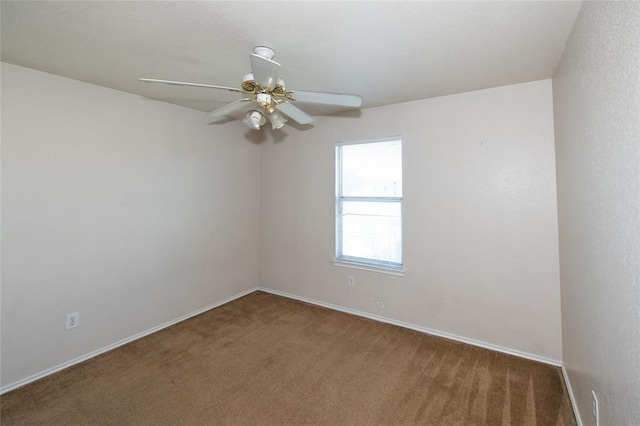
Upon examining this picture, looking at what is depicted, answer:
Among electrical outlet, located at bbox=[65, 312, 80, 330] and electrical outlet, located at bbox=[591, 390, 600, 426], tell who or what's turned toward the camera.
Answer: electrical outlet, located at bbox=[65, 312, 80, 330]

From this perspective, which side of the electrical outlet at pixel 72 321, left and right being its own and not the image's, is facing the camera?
front

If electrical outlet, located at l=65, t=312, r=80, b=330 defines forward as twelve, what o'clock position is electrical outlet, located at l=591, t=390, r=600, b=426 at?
electrical outlet, located at l=591, t=390, r=600, b=426 is roughly at 11 o'clock from electrical outlet, located at l=65, t=312, r=80, b=330.

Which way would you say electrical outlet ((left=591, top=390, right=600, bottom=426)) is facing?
to the viewer's left

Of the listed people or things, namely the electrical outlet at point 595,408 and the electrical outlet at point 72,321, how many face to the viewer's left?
1

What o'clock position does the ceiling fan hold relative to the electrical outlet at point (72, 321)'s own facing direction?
The ceiling fan is roughly at 11 o'clock from the electrical outlet.

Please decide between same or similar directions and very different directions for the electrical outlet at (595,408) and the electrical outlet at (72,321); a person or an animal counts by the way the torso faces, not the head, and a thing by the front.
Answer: very different directions
